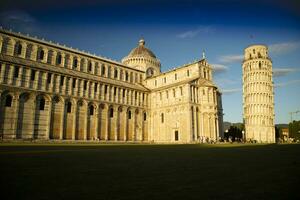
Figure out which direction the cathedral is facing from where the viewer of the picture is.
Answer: facing the viewer and to the left of the viewer
